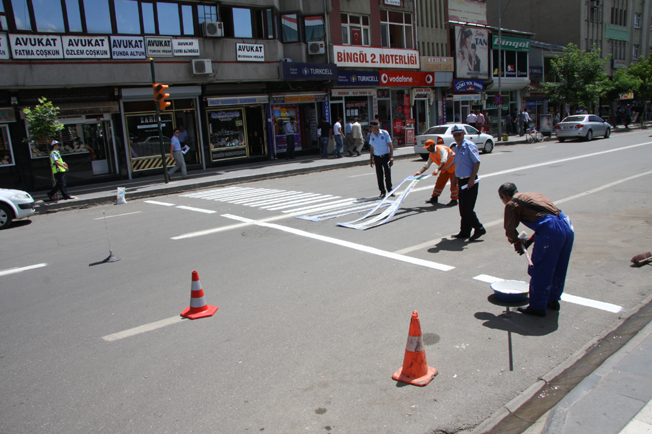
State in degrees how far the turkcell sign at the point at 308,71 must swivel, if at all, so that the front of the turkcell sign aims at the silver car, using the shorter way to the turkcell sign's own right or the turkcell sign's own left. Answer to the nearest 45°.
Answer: approximately 90° to the turkcell sign's own left

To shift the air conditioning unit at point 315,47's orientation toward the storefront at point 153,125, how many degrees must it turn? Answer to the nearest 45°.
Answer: approximately 45° to its right

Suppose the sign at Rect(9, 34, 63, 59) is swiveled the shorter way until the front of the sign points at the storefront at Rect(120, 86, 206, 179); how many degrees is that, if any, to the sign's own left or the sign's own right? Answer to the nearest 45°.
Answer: approximately 135° to the sign's own left

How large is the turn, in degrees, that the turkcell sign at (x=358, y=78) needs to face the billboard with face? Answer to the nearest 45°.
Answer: approximately 135° to its left

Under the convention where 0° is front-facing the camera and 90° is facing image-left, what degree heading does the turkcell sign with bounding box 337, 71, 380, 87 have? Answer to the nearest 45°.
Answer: approximately 0°

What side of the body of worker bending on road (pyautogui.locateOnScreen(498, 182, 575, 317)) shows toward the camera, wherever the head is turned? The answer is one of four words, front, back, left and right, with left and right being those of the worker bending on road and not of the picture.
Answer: left

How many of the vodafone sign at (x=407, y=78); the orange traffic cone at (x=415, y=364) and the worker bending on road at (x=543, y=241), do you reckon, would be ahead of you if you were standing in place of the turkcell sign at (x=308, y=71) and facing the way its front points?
2

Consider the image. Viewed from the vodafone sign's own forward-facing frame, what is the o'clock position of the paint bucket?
The paint bucket is roughly at 12 o'clock from the vodafone sign.
